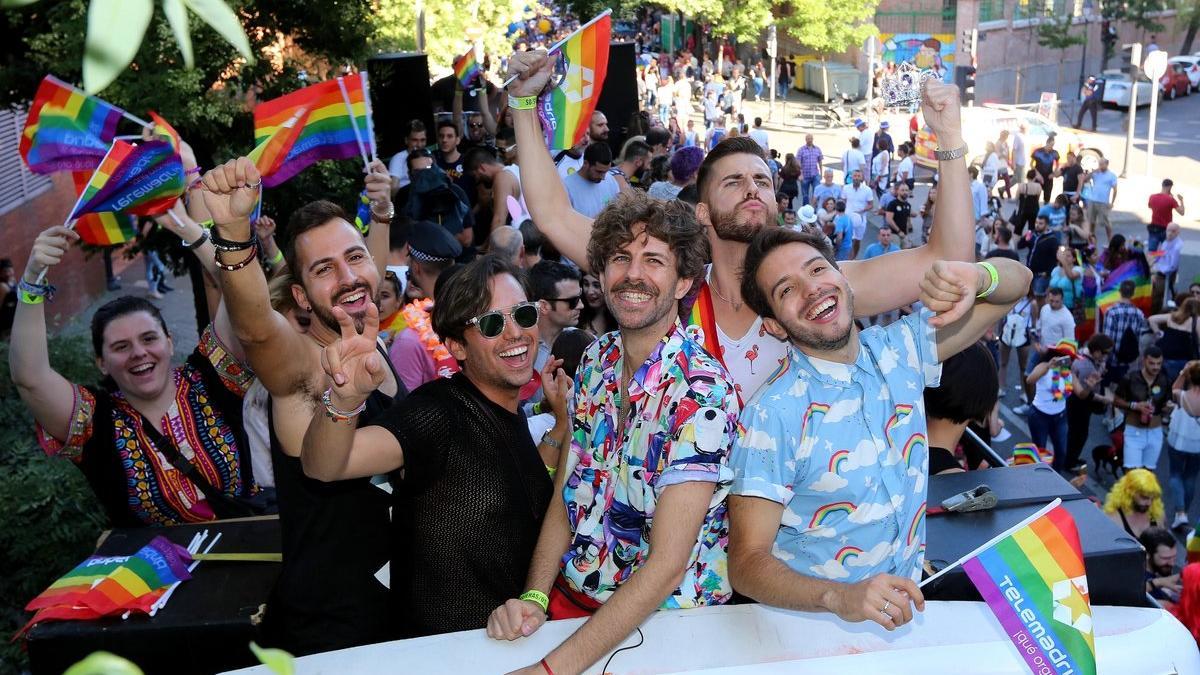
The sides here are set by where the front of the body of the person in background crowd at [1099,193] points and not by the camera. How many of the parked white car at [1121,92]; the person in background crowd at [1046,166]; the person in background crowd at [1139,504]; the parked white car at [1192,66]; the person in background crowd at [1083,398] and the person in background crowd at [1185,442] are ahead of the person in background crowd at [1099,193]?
3

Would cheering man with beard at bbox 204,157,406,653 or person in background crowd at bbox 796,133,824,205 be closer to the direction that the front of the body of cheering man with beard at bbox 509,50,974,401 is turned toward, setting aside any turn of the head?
the cheering man with beard

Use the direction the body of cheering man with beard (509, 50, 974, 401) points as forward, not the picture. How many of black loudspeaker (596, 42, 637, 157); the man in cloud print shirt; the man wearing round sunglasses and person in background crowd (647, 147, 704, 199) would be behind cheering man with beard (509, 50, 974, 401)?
2

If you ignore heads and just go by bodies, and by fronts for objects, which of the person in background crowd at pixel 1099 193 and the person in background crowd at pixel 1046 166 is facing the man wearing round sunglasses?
the person in background crowd at pixel 1046 166

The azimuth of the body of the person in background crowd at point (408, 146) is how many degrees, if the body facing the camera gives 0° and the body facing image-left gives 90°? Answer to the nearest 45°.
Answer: approximately 315°

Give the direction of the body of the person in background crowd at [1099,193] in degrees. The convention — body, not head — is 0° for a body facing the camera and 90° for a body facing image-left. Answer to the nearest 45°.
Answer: approximately 0°

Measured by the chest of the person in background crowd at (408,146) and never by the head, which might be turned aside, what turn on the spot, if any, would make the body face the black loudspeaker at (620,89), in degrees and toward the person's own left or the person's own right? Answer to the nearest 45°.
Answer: approximately 90° to the person's own left

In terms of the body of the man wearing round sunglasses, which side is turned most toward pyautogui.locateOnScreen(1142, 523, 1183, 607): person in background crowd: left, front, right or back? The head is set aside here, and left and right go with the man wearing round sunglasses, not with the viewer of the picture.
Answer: left

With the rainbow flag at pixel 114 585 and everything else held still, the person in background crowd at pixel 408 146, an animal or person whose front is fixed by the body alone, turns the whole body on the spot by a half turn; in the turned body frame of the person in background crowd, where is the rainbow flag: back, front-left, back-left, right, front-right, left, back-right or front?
back-left
